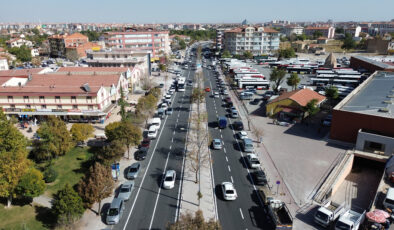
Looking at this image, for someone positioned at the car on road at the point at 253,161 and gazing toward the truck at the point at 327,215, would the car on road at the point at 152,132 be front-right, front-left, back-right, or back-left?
back-right

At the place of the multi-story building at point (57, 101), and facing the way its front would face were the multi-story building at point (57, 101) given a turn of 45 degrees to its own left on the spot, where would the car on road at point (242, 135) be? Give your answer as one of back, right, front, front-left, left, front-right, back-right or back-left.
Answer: front

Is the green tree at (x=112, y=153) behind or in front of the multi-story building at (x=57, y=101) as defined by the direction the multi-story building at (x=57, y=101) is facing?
in front

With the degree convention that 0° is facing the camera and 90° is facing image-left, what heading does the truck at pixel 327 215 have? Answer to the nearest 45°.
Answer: approximately 45°

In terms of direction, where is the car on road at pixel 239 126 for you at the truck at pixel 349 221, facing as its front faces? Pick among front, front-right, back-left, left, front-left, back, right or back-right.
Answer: right

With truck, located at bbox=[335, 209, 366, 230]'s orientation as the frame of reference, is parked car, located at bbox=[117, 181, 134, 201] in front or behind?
in front

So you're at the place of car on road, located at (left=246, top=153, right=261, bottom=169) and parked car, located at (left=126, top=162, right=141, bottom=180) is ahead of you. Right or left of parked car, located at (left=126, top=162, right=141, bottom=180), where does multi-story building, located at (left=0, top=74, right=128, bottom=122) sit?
right

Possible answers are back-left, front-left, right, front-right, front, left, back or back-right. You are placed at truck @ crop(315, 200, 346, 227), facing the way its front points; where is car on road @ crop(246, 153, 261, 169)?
right

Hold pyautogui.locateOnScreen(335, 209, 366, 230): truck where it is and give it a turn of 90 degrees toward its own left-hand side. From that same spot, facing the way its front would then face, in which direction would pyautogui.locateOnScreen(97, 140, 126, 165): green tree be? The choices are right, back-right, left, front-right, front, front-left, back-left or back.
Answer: back-right
